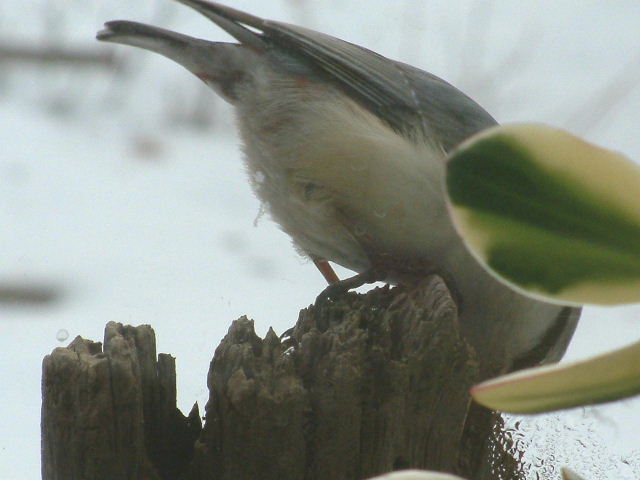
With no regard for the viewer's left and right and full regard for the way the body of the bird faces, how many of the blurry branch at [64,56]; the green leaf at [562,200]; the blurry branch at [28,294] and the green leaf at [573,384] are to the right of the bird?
2

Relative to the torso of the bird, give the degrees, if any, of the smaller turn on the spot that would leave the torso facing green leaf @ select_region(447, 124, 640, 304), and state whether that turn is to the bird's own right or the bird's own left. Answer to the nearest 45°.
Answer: approximately 90° to the bird's own right

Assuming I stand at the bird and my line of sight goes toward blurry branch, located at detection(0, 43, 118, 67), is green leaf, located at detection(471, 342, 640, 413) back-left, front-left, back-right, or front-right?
back-left

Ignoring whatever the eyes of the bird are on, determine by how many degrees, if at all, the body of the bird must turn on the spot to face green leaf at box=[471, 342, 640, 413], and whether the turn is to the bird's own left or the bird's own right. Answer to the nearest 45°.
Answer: approximately 90° to the bird's own right

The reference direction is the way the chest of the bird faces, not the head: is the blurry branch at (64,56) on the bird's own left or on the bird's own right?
on the bird's own left

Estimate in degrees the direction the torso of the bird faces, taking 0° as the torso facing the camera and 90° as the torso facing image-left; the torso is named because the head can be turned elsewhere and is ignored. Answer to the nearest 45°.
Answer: approximately 270°

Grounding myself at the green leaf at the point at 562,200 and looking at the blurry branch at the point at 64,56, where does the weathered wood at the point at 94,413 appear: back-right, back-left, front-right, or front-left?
front-left

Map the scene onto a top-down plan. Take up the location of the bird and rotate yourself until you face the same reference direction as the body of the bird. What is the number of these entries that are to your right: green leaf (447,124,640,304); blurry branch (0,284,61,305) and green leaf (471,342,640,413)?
2

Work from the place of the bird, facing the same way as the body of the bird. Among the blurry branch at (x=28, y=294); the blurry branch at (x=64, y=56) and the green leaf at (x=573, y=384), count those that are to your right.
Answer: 1

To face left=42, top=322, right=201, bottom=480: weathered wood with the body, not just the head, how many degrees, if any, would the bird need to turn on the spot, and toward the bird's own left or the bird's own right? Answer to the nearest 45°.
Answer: approximately 135° to the bird's own right
